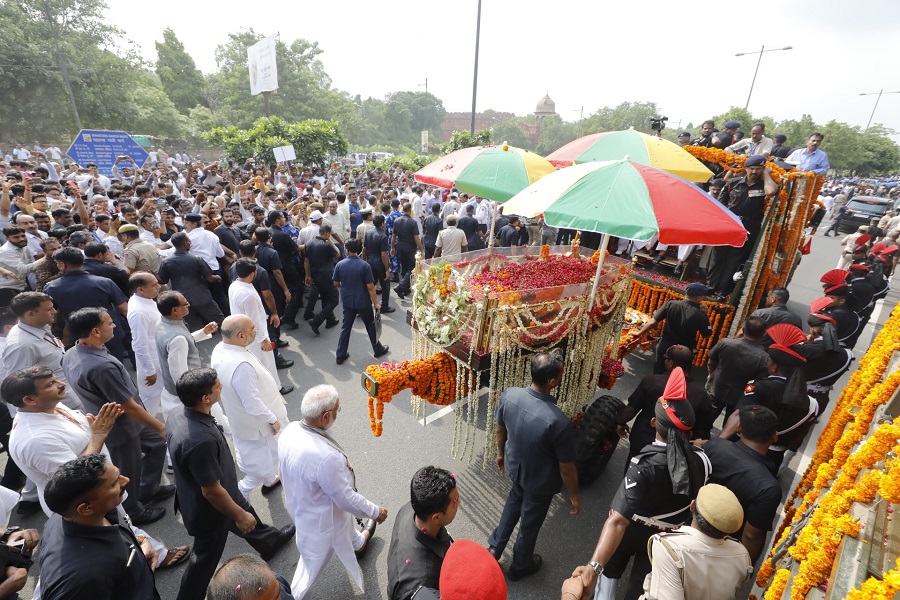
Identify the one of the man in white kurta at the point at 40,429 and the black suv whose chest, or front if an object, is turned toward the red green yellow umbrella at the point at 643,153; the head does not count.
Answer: the man in white kurta

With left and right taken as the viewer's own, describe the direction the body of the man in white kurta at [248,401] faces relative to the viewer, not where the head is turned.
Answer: facing to the right of the viewer

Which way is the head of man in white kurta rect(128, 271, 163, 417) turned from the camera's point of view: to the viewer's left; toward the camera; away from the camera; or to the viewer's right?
to the viewer's right

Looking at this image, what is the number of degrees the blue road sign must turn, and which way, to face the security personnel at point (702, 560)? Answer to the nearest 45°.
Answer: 0° — it already faces it

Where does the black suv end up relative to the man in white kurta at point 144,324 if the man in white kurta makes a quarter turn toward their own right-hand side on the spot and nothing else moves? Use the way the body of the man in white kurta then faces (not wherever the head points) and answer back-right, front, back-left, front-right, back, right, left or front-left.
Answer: left

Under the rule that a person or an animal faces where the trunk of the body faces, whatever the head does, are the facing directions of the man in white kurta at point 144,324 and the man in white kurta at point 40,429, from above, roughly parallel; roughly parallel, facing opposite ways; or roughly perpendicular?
roughly parallel

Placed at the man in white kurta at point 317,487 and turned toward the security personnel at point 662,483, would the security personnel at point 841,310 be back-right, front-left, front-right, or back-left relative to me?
front-left

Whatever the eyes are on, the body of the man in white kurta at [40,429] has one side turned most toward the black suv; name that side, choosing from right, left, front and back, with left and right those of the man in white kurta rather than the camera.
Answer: front

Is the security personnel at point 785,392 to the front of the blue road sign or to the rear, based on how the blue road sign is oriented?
to the front

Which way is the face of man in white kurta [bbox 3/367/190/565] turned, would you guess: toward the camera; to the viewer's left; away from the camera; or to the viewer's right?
to the viewer's right

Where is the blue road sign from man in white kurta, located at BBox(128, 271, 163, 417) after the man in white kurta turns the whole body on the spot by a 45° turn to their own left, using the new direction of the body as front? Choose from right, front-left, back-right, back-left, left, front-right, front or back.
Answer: front-left

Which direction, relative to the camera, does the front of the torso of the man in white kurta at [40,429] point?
to the viewer's right

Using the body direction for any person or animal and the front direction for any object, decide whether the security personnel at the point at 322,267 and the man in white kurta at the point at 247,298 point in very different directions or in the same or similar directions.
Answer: same or similar directions

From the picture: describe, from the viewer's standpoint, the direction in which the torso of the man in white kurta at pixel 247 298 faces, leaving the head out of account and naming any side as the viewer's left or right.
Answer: facing away from the viewer and to the right of the viewer

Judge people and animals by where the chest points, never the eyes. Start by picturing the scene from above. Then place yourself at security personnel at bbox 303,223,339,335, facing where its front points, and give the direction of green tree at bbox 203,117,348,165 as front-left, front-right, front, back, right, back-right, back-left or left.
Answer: front-left

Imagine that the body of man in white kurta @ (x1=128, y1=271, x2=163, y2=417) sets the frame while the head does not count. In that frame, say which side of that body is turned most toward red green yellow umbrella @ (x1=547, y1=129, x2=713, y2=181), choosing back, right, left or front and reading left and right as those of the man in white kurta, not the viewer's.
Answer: front

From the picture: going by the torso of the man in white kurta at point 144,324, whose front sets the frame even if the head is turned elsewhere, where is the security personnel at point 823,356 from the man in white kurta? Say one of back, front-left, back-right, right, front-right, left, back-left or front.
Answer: front-right
